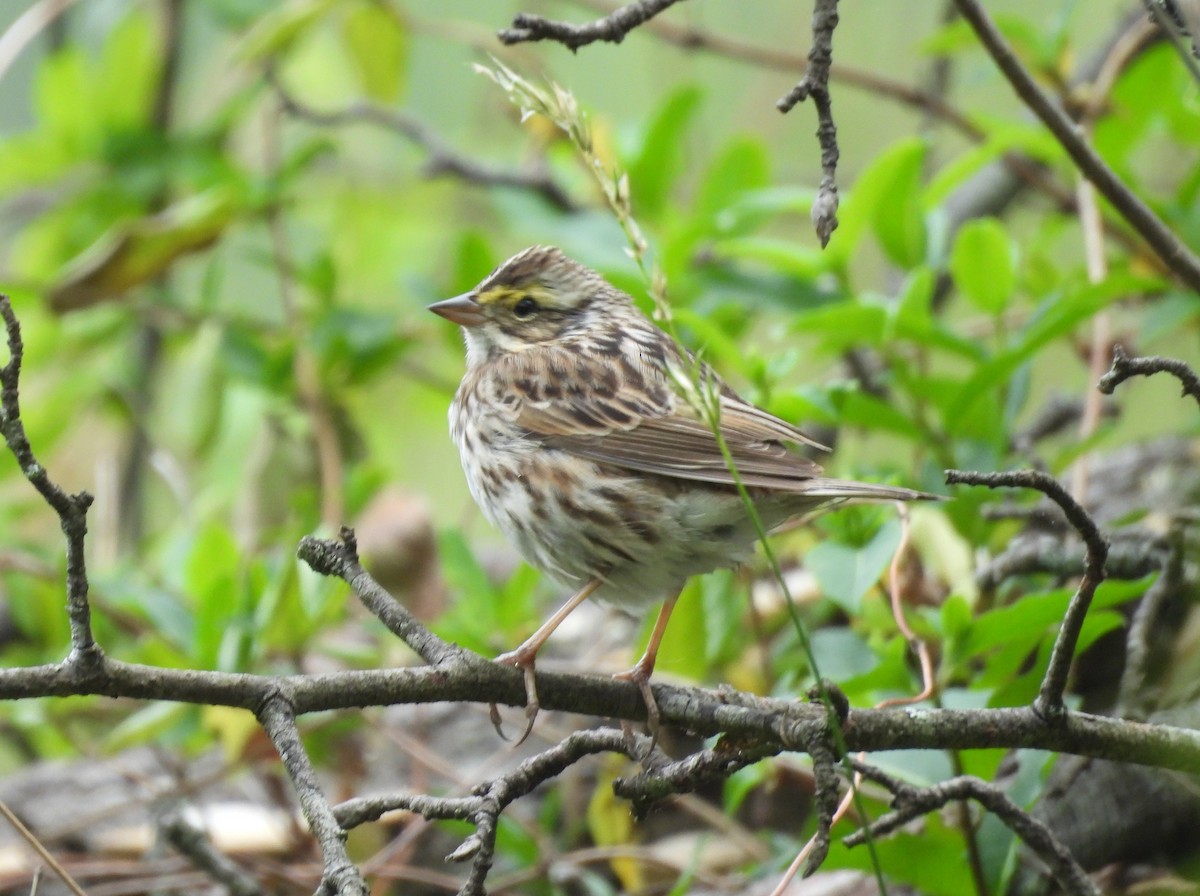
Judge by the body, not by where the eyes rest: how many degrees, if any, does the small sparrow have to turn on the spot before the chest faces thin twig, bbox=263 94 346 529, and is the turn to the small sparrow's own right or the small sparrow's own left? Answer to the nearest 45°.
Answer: approximately 45° to the small sparrow's own right

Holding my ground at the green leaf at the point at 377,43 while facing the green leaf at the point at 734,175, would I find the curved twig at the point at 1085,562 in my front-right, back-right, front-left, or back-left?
front-right

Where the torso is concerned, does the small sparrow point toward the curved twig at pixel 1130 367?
no

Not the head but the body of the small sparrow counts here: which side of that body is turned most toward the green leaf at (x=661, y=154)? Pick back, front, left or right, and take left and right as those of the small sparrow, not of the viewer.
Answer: right

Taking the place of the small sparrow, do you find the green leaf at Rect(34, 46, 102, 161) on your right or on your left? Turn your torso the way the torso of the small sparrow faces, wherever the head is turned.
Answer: on your right

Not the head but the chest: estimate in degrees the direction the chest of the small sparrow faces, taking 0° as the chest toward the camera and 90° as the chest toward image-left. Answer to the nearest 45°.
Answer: approximately 90°

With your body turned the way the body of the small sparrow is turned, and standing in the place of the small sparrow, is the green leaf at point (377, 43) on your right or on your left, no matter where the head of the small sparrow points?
on your right

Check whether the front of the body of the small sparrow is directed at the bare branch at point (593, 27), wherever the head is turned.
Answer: no

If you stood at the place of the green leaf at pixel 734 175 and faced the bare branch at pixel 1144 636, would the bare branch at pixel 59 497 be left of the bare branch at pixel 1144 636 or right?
right

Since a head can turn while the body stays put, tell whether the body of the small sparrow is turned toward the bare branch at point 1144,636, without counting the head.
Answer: no

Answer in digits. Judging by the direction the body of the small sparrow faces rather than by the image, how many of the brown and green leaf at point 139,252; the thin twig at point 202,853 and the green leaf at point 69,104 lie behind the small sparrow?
0

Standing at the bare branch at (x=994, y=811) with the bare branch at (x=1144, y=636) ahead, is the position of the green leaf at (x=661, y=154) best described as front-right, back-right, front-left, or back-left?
front-left

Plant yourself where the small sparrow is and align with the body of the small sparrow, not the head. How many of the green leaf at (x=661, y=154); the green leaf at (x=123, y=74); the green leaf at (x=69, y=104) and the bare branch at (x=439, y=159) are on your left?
0
